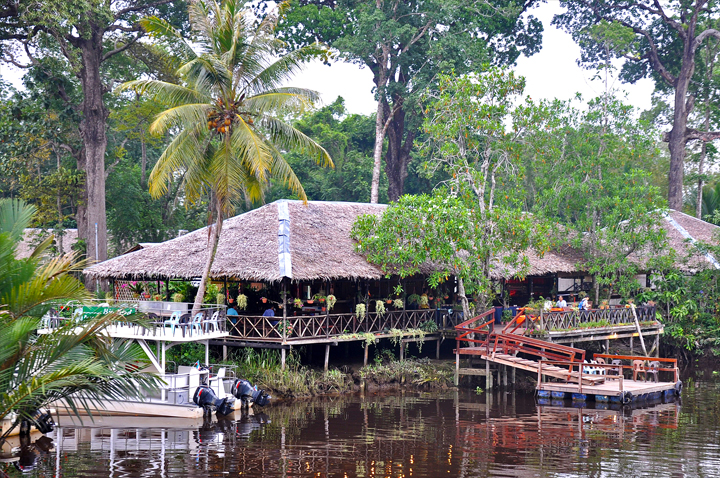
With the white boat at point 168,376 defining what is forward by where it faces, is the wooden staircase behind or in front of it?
behind

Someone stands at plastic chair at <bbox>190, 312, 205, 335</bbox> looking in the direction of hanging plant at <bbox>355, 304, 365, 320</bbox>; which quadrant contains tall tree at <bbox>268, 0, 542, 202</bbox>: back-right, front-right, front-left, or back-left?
front-left

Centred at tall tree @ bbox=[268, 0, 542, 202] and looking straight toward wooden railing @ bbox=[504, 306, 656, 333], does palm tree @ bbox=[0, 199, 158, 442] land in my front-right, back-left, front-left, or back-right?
front-right

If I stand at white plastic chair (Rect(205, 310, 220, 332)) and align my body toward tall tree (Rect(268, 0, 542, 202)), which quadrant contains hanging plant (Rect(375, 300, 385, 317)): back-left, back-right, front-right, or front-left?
front-right

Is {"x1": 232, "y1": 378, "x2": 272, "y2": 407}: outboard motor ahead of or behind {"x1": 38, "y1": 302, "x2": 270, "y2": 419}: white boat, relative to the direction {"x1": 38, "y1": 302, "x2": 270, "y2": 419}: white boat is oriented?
behind

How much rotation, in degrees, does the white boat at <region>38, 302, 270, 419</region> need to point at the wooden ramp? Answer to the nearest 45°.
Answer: approximately 180°

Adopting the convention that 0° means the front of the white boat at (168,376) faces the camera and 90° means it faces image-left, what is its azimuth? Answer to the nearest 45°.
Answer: approximately 90°

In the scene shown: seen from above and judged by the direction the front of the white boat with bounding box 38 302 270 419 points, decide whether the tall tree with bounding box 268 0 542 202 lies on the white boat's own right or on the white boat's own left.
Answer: on the white boat's own right

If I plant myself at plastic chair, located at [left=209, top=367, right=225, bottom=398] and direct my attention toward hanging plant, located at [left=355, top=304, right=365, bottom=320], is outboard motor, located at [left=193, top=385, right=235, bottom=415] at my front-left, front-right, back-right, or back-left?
back-right
